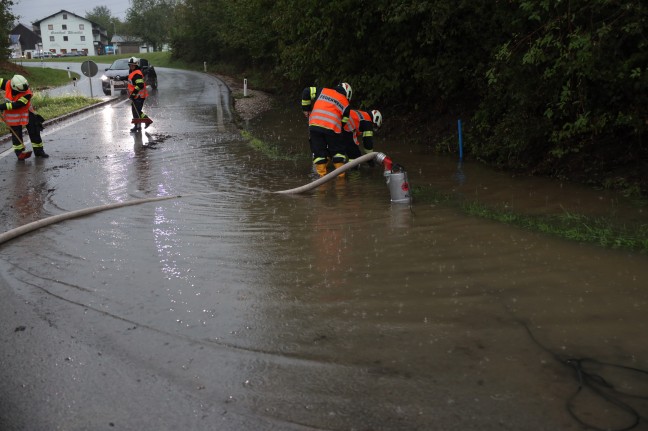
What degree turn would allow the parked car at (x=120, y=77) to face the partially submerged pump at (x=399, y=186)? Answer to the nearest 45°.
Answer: approximately 45° to its left

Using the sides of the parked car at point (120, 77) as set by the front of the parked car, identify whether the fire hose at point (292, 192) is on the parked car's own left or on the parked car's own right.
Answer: on the parked car's own left

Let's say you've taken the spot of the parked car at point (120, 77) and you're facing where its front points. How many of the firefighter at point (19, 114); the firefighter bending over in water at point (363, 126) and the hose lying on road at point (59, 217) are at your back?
0

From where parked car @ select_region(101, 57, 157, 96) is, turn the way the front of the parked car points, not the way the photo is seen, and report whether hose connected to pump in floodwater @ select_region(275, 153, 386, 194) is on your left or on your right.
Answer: on your left

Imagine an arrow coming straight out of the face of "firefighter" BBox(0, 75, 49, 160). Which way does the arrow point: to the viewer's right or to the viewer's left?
to the viewer's right

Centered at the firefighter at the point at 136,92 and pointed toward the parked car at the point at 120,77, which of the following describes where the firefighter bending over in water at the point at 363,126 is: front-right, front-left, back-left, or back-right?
back-right

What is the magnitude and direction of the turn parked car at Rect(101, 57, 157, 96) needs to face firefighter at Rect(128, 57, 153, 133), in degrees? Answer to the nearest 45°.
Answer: approximately 45° to its left

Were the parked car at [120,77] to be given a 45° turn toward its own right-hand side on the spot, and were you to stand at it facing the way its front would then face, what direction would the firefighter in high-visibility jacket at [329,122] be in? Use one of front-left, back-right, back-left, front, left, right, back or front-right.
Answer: left

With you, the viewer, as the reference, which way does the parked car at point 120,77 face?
facing the viewer and to the left of the viewer

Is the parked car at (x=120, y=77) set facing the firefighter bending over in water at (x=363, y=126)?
no

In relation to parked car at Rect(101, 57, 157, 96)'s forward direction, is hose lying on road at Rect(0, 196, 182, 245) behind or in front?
in front

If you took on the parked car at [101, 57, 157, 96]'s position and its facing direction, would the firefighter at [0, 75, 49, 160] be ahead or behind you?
ahead
